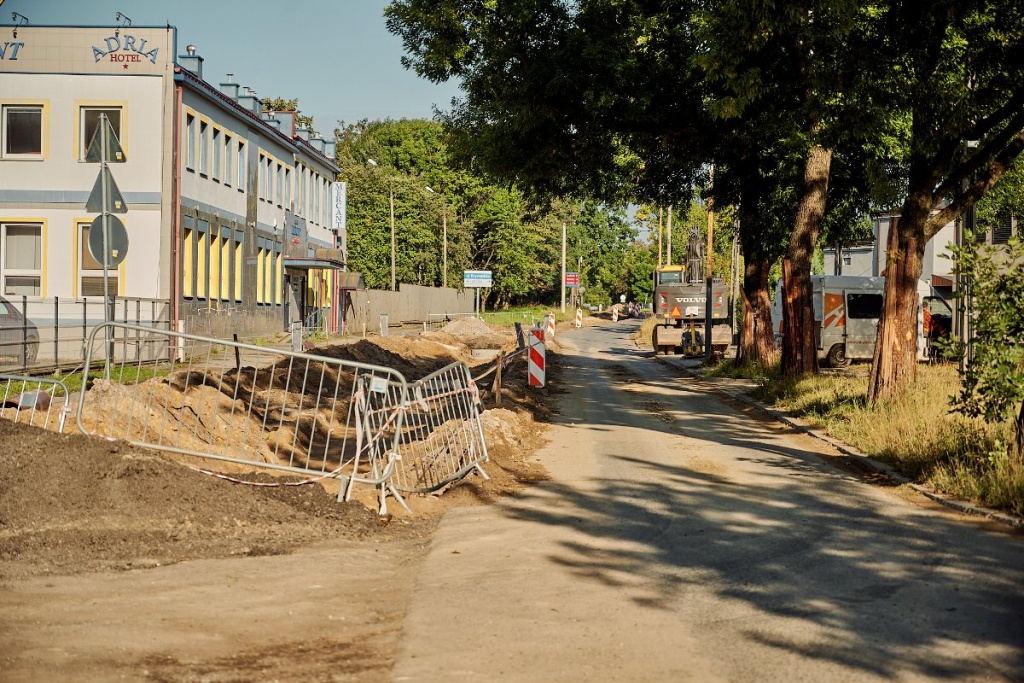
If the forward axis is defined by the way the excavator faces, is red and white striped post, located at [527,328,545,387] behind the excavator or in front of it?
behind

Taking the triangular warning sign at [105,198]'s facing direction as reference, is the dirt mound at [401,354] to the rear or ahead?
ahead

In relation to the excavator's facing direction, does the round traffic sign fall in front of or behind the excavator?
behind

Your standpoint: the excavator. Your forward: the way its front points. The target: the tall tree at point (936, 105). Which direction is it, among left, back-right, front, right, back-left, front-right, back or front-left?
back

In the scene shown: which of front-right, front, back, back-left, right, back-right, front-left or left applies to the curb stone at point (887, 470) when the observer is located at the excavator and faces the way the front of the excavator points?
back

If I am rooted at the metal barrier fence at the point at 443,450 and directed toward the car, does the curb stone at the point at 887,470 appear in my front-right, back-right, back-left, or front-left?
back-right

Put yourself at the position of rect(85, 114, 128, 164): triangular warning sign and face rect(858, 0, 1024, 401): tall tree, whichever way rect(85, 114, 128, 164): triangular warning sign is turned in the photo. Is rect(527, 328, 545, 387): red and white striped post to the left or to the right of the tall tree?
left

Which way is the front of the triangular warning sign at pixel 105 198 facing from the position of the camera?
facing away from the viewer

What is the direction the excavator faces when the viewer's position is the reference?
facing away from the viewer

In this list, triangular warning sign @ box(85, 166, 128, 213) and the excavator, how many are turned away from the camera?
2

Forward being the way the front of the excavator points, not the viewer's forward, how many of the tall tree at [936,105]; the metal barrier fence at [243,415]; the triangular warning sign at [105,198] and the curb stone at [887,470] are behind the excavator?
4

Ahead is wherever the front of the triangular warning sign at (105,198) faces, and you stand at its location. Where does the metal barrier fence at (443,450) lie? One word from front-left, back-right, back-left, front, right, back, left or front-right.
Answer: back-right

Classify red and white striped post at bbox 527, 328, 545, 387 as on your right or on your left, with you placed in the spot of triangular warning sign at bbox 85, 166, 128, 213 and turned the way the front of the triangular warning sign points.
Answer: on your right
